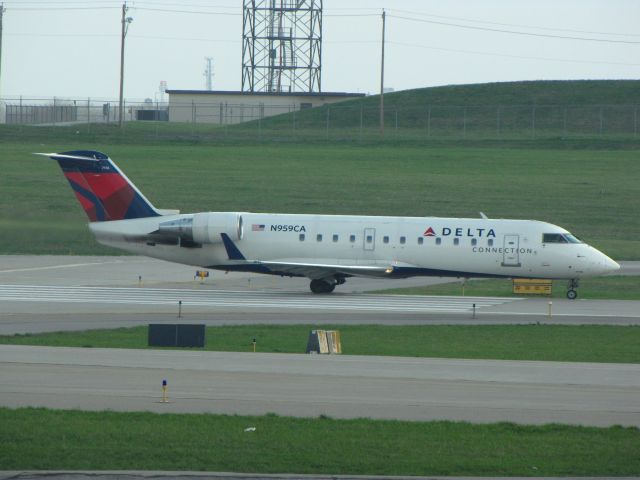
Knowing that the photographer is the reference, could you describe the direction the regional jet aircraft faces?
facing to the right of the viewer
